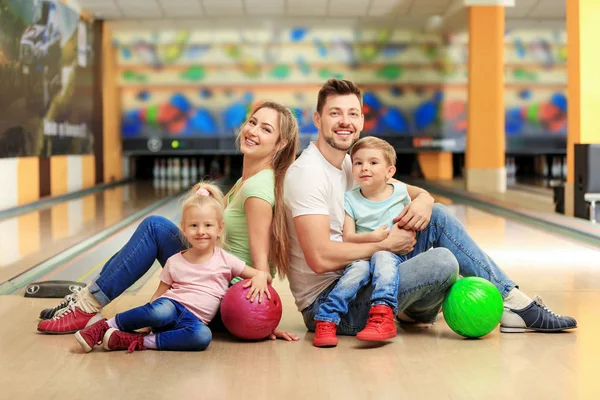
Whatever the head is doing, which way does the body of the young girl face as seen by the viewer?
toward the camera

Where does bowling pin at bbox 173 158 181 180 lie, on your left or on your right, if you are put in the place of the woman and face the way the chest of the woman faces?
on your right

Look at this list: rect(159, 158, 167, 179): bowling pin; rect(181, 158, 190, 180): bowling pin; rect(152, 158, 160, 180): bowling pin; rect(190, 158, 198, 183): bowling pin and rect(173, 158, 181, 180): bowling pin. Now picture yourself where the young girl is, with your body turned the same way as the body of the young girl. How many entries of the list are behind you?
5

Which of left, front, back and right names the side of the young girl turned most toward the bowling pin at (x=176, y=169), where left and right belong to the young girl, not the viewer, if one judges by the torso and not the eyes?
back

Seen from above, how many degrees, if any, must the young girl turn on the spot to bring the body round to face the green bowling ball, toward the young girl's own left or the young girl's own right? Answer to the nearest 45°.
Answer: approximately 90° to the young girl's own left

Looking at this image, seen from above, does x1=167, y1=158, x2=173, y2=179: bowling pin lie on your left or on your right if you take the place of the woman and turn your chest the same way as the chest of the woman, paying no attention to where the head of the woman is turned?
on your right

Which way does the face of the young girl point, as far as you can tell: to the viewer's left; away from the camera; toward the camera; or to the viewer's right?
toward the camera
